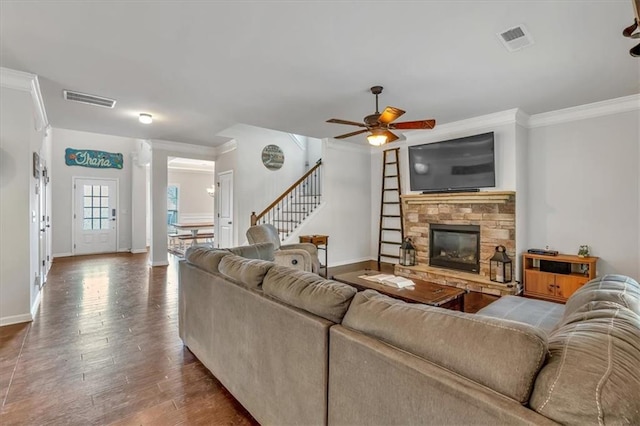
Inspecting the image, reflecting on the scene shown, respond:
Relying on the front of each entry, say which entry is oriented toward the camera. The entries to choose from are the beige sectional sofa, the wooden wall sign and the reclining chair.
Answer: the wooden wall sign

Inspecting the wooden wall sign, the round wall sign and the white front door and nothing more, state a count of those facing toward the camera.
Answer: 3

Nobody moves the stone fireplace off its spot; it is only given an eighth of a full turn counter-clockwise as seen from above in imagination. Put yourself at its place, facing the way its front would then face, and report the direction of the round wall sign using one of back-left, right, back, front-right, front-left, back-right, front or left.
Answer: right

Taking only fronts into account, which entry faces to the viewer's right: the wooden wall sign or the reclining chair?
the reclining chair

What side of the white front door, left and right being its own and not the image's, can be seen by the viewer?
front

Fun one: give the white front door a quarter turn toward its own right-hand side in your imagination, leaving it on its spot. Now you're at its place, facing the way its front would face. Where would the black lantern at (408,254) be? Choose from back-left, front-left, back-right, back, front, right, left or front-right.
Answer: back-left

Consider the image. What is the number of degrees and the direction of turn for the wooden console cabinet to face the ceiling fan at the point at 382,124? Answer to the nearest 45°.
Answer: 0° — it already faces it

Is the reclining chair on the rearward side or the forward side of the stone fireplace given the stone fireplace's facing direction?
on the forward side

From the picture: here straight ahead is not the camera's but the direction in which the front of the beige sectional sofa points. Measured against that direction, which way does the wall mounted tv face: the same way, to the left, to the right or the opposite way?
the opposite way

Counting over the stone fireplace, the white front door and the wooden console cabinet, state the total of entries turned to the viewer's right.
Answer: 0

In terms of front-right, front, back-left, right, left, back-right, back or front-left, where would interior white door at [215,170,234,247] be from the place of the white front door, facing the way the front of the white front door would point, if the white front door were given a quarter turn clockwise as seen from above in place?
back-left

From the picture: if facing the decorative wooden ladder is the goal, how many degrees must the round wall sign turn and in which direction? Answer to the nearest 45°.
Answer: approximately 90° to its left

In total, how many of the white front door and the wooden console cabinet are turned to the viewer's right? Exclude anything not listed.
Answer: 0

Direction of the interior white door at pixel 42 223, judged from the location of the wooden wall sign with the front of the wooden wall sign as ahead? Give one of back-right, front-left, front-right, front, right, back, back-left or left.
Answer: front

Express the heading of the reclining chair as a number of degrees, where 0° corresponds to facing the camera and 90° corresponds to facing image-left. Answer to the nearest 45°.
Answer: approximately 270°

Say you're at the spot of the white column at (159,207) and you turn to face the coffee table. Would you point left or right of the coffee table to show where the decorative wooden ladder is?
left

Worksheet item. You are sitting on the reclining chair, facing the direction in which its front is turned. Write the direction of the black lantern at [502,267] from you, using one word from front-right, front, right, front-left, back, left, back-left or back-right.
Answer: front

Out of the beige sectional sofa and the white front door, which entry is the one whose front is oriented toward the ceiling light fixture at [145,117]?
the white front door

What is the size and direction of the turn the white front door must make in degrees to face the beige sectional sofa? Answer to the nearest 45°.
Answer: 0° — it already faces it

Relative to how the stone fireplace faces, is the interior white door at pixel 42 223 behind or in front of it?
in front

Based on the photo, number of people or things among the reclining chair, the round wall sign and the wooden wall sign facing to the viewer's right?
1

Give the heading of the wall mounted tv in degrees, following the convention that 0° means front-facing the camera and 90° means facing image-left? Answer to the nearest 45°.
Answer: approximately 45°
